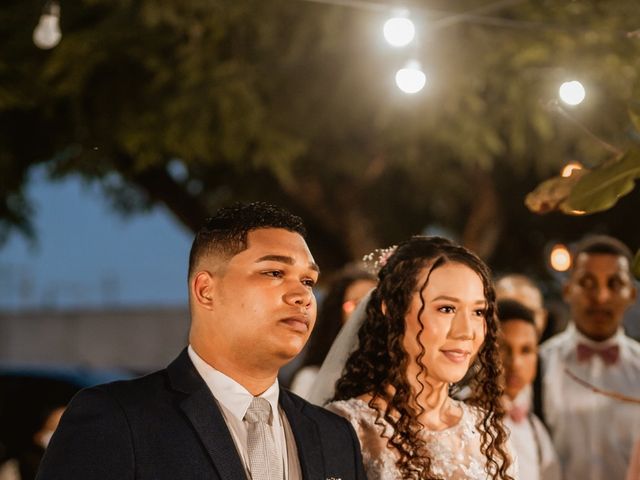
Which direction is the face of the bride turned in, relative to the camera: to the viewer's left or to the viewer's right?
to the viewer's right

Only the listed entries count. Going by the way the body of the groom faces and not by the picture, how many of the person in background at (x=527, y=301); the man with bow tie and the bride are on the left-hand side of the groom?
3

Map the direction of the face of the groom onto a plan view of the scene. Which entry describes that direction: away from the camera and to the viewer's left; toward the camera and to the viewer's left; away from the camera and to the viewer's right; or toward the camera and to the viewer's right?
toward the camera and to the viewer's right

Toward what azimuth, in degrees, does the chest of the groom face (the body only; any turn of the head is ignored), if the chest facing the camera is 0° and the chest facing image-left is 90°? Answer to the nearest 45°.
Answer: approximately 315°

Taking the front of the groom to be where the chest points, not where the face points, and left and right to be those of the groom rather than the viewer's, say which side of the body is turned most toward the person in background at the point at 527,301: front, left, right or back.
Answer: left

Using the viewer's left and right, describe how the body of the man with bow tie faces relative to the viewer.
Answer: facing the viewer

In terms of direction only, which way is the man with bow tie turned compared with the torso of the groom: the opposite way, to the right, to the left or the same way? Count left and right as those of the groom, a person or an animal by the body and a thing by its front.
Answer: to the right

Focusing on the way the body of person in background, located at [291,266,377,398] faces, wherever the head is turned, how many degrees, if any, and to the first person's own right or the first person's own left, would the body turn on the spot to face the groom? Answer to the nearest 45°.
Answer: approximately 45° to the first person's own right

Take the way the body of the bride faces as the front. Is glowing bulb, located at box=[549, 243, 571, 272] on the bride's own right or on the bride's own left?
on the bride's own left

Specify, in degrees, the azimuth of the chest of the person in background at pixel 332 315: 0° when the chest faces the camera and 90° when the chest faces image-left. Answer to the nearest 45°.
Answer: approximately 315°

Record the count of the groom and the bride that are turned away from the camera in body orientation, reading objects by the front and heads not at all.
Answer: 0

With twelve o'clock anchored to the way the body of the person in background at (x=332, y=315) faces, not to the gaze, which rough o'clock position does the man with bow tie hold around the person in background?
The man with bow tie is roughly at 10 o'clock from the person in background.
